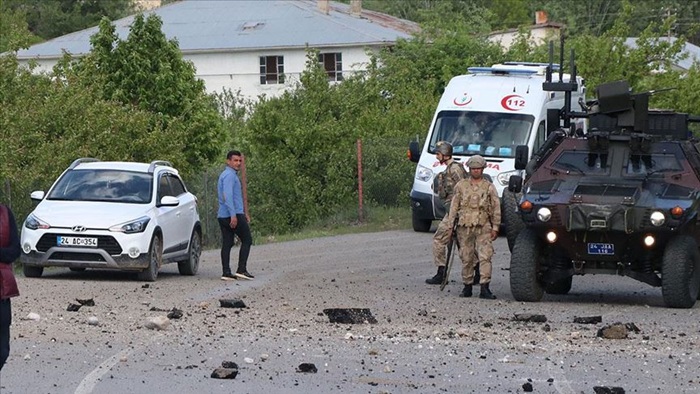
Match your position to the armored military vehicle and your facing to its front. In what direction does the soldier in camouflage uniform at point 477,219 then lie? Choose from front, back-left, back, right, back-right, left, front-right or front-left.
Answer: right

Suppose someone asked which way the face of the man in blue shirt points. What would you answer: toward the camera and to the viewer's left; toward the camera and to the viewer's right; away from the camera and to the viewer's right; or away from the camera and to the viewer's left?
toward the camera and to the viewer's right

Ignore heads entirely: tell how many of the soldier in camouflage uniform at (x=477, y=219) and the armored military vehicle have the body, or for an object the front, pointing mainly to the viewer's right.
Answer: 0

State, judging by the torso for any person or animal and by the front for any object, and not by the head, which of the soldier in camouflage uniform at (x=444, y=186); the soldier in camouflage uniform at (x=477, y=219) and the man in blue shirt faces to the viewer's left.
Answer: the soldier in camouflage uniform at (x=444, y=186)

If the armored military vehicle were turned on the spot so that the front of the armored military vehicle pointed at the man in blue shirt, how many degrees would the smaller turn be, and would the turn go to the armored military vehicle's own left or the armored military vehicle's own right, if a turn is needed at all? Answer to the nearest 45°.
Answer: approximately 90° to the armored military vehicle's own right

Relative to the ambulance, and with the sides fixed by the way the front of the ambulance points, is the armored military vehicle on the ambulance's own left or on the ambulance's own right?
on the ambulance's own left

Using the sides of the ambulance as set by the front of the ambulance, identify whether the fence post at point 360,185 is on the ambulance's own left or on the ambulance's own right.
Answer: on the ambulance's own right

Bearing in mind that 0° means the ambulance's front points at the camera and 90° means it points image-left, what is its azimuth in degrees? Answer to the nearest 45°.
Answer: approximately 45°
